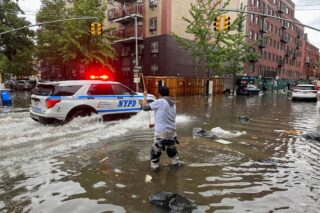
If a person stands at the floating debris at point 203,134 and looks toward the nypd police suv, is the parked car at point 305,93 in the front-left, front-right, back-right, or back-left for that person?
back-right

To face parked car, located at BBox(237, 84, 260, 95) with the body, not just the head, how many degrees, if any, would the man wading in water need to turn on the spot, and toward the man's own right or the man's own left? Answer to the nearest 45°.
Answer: approximately 45° to the man's own right

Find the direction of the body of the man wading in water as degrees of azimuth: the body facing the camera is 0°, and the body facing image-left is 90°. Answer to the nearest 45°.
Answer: approximately 135°

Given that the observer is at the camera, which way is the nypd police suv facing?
facing away from the viewer and to the right of the viewer
